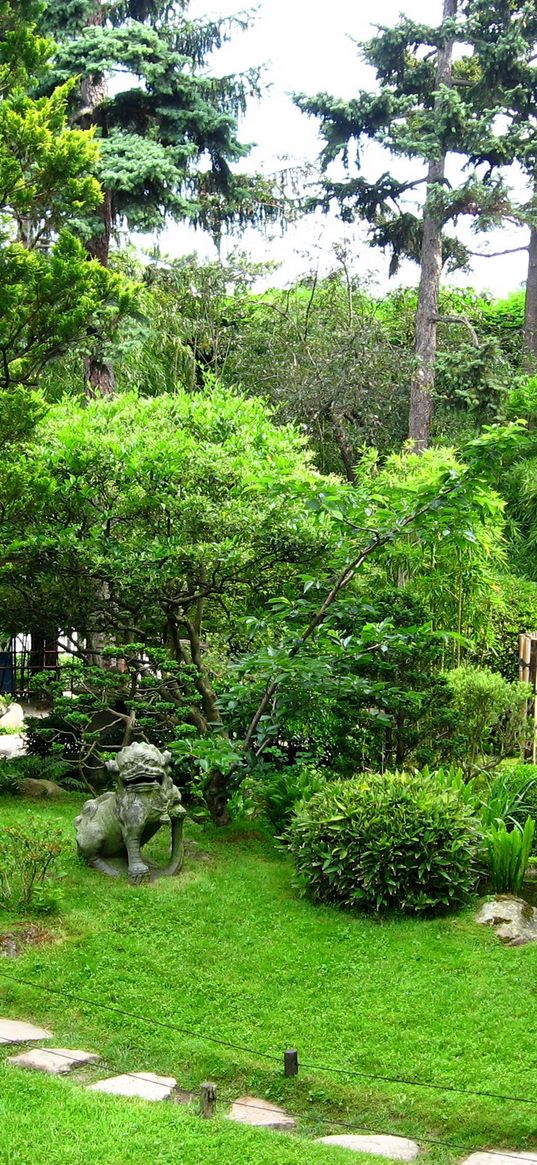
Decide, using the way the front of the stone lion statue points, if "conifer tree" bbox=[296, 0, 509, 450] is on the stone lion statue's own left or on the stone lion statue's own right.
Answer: on the stone lion statue's own left

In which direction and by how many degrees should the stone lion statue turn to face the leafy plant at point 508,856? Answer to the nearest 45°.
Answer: approximately 45° to its left

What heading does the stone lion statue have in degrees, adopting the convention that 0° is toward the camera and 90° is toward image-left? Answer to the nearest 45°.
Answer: approximately 315°

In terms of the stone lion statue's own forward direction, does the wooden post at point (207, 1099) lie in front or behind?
in front

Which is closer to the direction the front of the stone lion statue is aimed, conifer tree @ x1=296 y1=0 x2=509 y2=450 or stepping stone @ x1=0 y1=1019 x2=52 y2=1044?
the stepping stone

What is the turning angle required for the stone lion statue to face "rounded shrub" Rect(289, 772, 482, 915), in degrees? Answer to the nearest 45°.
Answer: approximately 45° to its left

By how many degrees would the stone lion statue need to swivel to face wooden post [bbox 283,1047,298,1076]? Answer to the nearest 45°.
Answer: approximately 45° to its right

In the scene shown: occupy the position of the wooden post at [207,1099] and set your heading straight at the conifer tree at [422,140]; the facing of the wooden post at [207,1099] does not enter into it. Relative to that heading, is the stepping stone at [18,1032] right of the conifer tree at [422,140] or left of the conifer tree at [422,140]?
left

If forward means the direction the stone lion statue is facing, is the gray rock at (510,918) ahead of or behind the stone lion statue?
ahead

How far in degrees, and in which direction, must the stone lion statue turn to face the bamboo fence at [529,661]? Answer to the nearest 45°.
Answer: approximately 90° to its left

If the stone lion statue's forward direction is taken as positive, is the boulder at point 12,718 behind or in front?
behind
